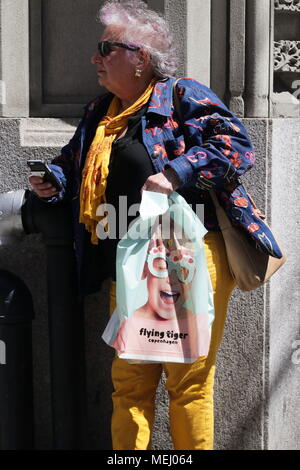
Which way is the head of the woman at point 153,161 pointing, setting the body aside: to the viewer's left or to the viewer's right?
to the viewer's left

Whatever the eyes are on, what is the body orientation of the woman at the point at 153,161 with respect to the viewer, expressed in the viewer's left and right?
facing the viewer and to the left of the viewer
